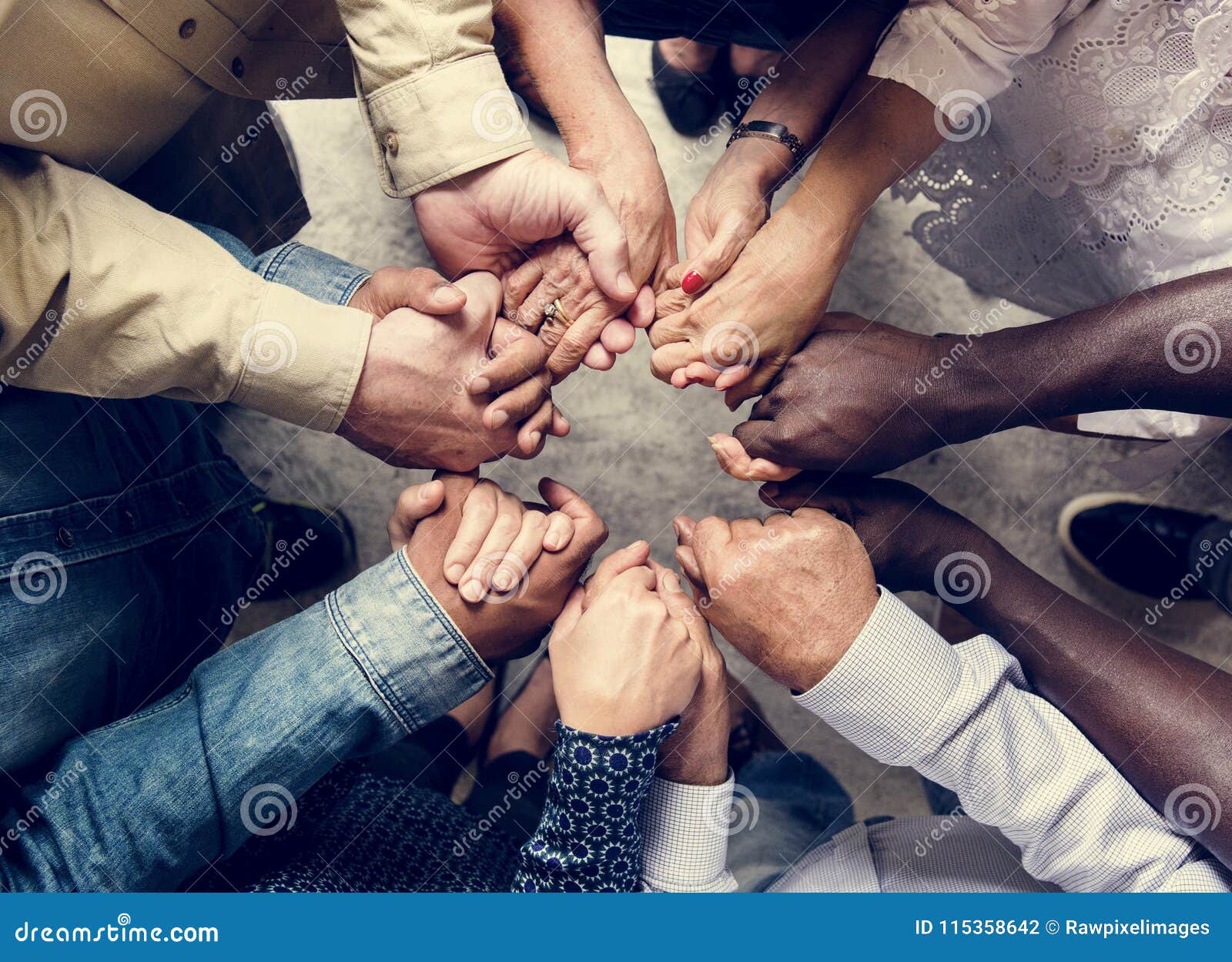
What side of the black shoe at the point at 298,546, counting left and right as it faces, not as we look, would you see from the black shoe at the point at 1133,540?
front

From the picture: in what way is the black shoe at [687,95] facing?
toward the camera

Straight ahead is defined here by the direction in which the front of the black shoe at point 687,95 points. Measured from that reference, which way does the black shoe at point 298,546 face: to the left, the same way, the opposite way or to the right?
to the left

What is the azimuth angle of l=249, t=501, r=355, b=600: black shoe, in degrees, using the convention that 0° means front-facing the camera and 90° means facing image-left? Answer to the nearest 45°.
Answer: approximately 270°

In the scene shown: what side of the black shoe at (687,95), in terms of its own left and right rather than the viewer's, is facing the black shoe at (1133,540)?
left

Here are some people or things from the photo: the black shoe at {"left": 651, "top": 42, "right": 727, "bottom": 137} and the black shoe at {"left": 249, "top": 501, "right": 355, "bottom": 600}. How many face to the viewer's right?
1
